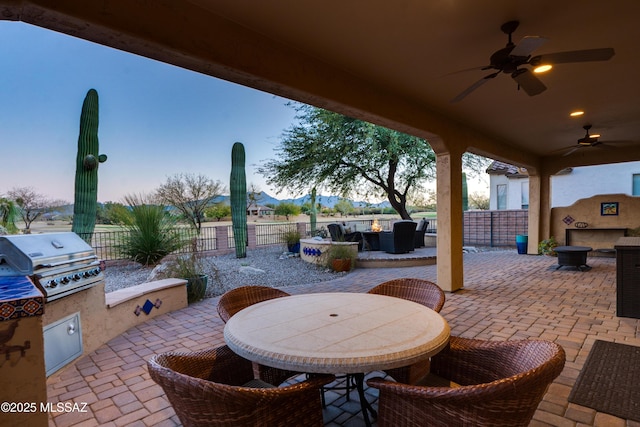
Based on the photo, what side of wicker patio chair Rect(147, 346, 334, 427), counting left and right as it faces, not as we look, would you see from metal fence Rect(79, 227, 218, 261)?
left

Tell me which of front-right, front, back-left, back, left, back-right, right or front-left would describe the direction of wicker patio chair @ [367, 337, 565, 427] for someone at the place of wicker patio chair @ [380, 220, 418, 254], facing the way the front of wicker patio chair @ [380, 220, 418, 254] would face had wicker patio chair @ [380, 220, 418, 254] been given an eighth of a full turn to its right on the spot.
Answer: back

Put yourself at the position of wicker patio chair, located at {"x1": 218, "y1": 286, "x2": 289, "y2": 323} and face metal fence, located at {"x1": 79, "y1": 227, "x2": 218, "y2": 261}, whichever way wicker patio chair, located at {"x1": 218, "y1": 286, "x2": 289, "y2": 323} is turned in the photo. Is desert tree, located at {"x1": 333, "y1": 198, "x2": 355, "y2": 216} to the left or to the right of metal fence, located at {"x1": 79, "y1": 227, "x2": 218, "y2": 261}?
right

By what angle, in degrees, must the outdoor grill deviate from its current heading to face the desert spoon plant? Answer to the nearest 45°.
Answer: approximately 135° to its left

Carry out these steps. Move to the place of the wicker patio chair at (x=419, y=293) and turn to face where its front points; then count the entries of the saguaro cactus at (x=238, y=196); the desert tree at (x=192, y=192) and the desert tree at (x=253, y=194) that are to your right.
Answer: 3

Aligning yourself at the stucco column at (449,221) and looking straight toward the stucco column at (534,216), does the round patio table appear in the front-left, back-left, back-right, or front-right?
back-right

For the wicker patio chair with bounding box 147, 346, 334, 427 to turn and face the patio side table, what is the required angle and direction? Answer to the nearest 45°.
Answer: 0° — it already faces it

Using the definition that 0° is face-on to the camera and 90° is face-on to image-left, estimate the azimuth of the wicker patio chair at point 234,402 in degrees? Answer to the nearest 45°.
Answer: approximately 225°

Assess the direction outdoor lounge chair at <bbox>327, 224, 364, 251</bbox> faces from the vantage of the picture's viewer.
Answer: facing to the right of the viewer

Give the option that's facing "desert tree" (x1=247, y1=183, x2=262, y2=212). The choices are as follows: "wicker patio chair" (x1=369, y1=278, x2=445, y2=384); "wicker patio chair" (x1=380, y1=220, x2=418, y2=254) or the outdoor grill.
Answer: "wicker patio chair" (x1=380, y1=220, x2=418, y2=254)

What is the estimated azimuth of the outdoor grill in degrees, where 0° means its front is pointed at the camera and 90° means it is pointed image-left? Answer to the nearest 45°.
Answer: approximately 315°

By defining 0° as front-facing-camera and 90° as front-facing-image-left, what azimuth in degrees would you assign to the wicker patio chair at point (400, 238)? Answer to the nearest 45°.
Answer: approximately 135°

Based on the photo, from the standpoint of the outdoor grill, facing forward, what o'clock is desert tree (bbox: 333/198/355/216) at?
The desert tree is roughly at 9 o'clock from the outdoor grill.

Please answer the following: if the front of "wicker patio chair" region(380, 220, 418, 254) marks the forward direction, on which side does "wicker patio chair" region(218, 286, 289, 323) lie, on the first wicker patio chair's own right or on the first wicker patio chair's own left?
on the first wicker patio chair's own left
